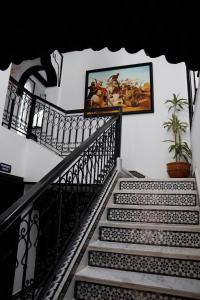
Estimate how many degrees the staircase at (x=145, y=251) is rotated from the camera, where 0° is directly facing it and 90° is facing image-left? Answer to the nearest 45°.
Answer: approximately 0°

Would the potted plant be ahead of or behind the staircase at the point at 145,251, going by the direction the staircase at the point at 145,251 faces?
behind
